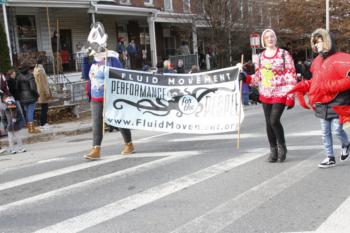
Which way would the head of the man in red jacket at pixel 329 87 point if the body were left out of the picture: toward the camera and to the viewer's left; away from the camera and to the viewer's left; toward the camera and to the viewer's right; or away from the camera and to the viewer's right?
toward the camera and to the viewer's left

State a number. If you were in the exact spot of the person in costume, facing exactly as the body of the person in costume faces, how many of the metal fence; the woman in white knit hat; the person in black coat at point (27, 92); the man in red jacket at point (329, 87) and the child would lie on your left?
2

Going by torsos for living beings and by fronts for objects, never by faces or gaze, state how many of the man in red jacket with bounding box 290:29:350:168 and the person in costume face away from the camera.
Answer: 0

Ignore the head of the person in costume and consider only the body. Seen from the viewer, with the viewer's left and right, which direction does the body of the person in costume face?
facing the viewer and to the left of the viewer

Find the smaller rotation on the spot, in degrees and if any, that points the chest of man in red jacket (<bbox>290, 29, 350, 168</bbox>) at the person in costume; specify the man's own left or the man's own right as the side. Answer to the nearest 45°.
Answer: approximately 45° to the man's own right

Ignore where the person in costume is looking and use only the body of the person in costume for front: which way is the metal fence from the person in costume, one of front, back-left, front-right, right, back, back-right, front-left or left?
back-right

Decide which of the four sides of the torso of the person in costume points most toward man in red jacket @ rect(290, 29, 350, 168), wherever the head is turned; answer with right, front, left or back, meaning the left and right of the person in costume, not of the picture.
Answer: left

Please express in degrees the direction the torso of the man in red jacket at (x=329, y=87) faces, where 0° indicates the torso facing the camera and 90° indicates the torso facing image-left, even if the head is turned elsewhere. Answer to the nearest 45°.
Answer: approximately 45°

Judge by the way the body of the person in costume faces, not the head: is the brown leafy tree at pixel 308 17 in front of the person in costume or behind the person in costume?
behind

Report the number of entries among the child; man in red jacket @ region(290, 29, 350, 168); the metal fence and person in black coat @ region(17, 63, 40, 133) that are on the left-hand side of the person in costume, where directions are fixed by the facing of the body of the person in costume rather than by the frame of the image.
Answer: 1

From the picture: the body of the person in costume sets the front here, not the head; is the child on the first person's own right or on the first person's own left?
on the first person's own right
